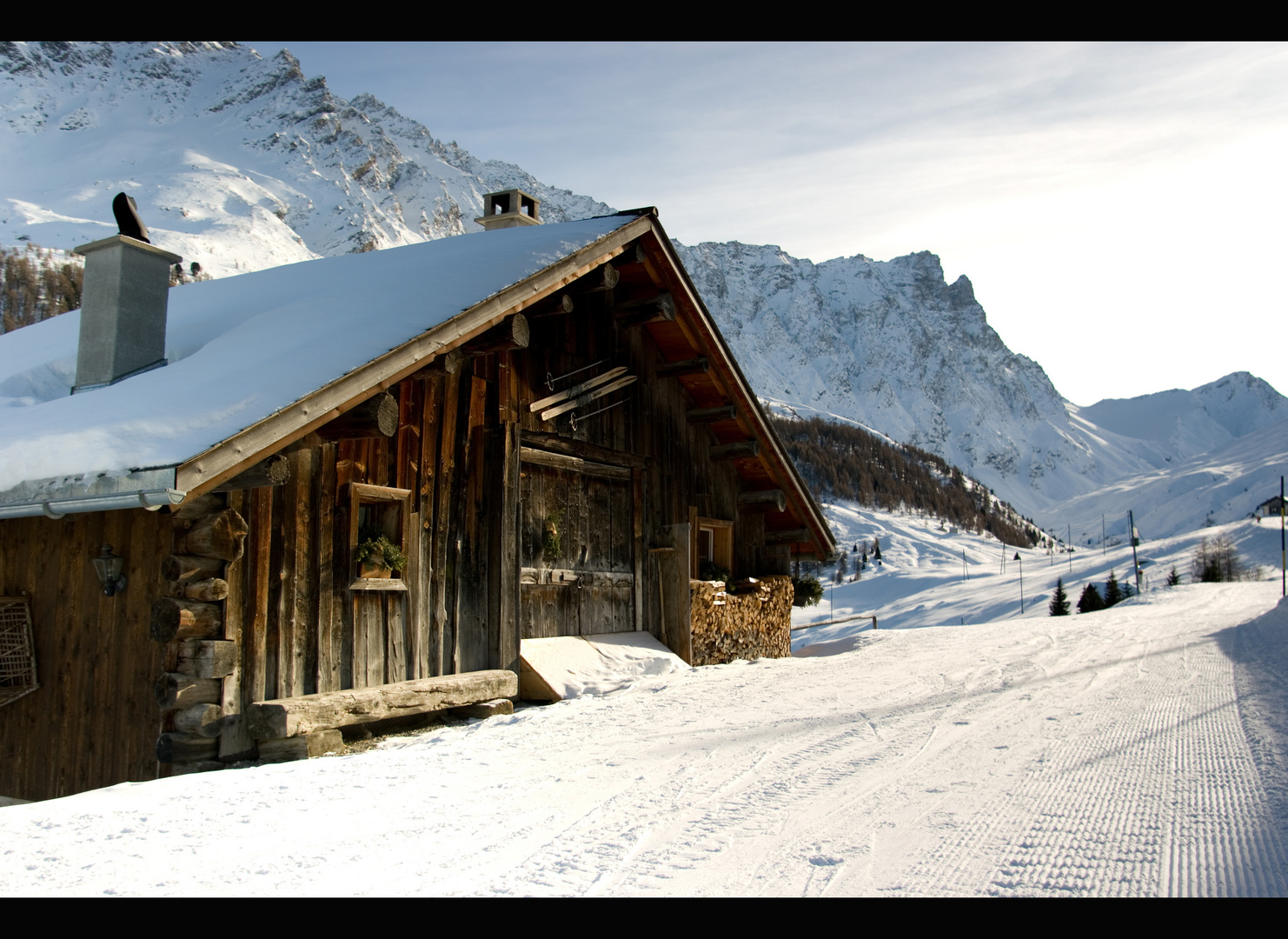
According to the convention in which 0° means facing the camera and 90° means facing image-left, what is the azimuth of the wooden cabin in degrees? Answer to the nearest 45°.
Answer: approximately 315°

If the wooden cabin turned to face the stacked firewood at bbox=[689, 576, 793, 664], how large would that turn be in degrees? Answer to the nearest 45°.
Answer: approximately 90° to its left
